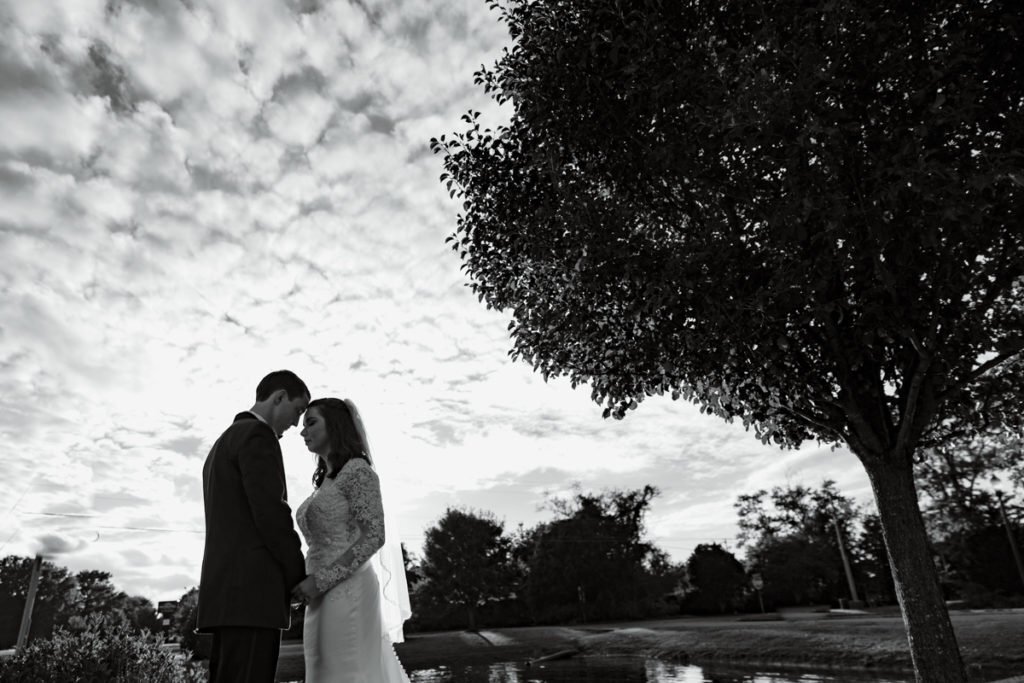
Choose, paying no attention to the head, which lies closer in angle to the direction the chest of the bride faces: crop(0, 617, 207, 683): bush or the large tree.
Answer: the bush

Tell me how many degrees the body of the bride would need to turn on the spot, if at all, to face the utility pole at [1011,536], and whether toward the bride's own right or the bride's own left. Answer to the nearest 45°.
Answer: approximately 135° to the bride's own right

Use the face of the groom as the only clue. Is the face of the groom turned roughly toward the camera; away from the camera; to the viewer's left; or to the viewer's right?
to the viewer's right

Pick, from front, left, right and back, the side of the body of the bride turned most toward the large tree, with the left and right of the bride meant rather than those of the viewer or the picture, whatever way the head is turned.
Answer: back

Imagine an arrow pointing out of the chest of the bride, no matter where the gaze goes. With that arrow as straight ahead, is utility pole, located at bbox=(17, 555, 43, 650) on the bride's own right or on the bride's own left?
on the bride's own right

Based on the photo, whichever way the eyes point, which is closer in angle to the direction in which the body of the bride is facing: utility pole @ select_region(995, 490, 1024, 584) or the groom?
the groom

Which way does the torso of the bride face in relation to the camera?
to the viewer's left
